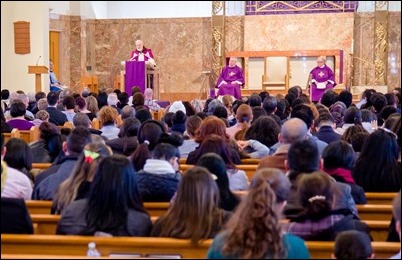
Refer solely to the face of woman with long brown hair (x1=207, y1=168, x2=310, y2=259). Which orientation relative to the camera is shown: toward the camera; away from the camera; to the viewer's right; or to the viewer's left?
away from the camera

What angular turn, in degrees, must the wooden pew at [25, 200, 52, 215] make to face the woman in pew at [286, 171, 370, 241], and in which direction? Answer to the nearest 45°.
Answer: approximately 135° to its right

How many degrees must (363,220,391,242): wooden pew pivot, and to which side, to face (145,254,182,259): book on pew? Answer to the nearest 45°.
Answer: approximately 135° to its left

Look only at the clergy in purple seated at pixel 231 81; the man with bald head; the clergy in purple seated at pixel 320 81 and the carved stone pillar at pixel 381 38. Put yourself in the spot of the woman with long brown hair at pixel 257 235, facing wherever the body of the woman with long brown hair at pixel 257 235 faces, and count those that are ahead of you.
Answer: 4

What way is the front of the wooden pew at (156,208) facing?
away from the camera

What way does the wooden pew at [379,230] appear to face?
away from the camera

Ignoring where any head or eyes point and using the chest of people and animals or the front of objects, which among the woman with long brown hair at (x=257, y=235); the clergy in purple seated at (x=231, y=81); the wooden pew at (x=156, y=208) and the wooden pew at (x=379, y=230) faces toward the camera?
the clergy in purple seated

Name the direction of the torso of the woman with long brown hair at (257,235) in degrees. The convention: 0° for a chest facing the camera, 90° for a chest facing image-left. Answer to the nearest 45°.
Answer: approximately 180°

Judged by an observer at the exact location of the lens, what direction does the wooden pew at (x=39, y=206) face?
facing away from the viewer

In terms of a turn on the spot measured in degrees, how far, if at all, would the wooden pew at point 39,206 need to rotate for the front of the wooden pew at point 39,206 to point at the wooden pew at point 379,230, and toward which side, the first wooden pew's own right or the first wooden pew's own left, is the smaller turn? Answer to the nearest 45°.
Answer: approximately 135° to the first wooden pew's own right

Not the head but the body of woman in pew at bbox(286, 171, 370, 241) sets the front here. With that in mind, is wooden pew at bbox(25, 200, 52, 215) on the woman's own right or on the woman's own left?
on the woman's own left

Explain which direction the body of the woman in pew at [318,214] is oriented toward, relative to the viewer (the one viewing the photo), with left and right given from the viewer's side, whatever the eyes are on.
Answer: facing away from the viewer

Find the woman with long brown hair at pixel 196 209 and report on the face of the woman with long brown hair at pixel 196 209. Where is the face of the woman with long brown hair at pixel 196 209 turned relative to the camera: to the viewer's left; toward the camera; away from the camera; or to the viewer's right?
away from the camera

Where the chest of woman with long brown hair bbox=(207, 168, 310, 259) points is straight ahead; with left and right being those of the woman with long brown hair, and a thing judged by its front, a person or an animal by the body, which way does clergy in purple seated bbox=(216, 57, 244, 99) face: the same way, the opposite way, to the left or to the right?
the opposite way

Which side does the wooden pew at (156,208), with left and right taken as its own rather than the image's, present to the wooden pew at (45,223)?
left

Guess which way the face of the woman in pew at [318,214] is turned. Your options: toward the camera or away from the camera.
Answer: away from the camera

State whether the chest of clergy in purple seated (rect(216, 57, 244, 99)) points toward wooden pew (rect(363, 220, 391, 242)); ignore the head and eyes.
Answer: yes

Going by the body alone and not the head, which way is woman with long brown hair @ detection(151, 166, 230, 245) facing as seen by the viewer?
away from the camera
